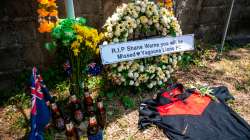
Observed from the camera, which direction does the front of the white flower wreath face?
facing the viewer

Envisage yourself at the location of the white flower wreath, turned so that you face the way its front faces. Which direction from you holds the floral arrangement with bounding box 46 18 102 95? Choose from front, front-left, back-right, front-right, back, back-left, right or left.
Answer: front-right

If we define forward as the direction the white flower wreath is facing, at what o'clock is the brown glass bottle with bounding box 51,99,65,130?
The brown glass bottle is roughly at 2 o'clock from the white flower wreath.

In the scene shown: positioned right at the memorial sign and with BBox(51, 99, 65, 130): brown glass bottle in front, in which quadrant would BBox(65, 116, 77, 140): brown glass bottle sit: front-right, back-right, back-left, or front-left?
front-left

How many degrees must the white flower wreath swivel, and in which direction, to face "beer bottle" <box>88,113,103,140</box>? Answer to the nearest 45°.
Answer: approximately 45° to its right

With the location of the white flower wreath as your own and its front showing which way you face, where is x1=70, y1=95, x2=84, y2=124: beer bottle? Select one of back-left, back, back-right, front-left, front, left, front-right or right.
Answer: front-right

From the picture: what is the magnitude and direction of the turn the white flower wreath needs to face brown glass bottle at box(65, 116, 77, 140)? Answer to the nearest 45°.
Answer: approximately 45° to its right

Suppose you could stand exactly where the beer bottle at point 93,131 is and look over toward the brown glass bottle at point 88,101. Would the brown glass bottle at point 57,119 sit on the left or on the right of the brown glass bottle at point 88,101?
left
